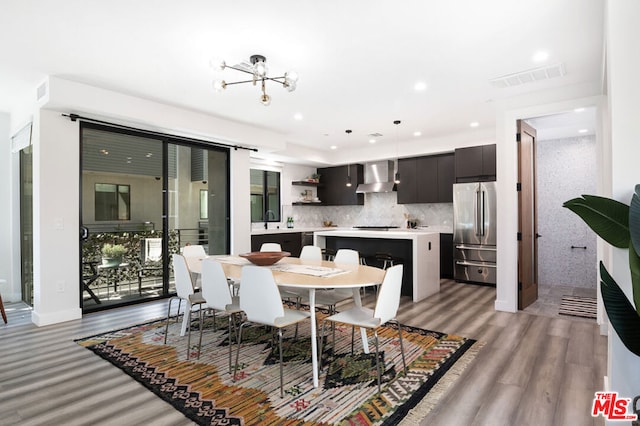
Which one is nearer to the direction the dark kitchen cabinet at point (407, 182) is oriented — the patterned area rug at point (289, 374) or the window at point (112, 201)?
the patterned area rug

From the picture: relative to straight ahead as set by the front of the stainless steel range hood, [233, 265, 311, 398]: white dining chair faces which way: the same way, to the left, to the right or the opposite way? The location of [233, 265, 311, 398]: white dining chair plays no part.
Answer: the opposite way

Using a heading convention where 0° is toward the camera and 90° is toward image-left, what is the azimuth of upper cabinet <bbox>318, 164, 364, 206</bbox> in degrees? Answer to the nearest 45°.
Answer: approximately 45°

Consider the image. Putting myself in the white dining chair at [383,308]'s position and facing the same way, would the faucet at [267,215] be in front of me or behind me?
in front

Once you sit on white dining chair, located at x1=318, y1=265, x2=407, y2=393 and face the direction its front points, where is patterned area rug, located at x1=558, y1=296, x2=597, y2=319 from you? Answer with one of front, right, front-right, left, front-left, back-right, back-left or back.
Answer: right

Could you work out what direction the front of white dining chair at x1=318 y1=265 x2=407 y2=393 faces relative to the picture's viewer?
facing away from the viewer and to the left of the viewer

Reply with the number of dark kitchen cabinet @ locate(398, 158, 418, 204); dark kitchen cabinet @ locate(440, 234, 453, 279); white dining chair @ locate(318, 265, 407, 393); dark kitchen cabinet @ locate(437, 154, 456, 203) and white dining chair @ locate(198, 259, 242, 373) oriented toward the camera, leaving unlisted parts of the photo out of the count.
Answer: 3

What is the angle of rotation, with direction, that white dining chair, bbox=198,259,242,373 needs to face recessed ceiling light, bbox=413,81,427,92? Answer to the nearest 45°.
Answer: approximately 45° to its right

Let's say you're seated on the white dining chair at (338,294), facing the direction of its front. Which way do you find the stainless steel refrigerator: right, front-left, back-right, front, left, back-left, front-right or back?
back

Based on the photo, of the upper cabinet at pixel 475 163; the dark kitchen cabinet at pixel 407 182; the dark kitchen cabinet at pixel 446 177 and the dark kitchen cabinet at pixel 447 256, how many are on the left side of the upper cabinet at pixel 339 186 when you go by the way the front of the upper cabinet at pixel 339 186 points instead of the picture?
4

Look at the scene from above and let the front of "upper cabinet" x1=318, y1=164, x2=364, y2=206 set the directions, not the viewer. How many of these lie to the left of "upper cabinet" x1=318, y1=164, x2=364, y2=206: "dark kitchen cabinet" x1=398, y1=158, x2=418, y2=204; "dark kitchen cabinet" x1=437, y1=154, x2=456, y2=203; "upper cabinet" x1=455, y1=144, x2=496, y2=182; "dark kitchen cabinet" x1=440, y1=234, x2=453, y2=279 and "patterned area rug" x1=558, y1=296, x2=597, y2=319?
5

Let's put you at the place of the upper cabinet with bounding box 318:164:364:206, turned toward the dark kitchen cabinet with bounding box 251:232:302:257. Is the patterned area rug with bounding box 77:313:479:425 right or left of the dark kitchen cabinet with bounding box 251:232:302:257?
left

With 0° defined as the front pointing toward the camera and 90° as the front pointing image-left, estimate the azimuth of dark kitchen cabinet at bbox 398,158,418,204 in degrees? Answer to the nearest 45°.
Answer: approximately 0°

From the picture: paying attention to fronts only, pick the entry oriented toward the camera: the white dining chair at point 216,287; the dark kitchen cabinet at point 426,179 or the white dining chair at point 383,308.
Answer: the dark kitchen cabinet

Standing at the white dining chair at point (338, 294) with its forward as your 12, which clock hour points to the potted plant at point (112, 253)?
The potted plant is roughly at 2 o'clock from the white dining chair.
